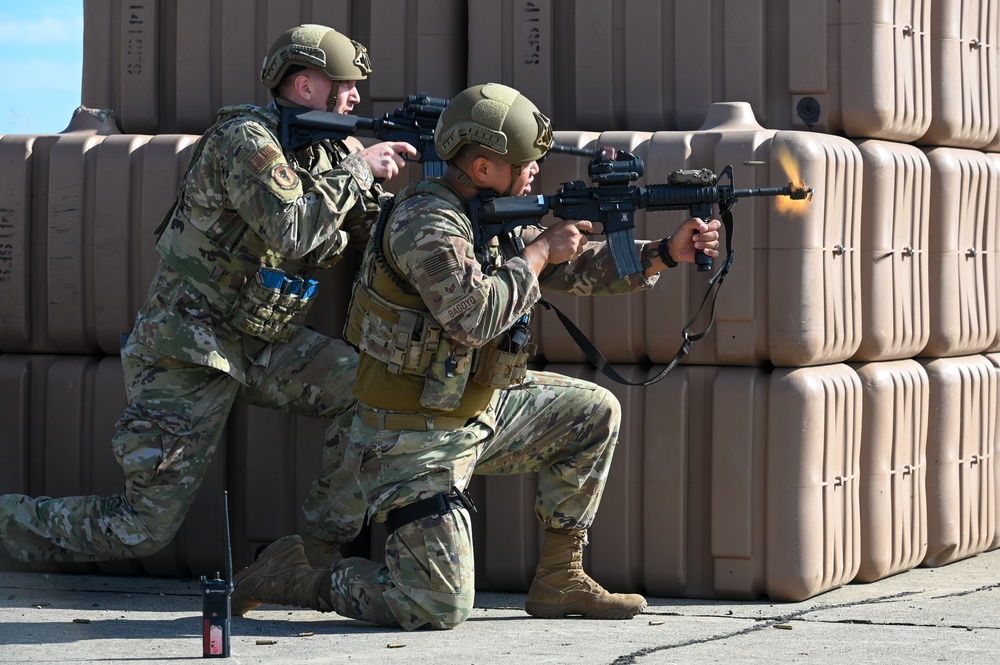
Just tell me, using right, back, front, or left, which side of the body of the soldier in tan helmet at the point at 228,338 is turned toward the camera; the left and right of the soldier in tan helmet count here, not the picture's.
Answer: right

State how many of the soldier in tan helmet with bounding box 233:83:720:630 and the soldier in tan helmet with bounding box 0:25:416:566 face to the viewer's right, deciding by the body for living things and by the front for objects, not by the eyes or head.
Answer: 2

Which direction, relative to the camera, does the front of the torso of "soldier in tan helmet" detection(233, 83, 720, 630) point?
to the viewer's right

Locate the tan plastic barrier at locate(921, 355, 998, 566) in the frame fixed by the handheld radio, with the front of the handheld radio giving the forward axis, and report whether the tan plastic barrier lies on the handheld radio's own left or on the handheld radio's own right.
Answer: on the handheld radio's own left

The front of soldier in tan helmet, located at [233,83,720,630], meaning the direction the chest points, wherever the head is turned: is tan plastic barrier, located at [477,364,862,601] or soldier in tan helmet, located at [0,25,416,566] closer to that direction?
the tan plastic barrier

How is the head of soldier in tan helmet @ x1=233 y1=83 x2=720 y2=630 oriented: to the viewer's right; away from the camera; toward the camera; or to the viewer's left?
to the viewer's right

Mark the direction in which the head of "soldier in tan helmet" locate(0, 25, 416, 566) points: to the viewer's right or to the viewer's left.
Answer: to the viewer's right

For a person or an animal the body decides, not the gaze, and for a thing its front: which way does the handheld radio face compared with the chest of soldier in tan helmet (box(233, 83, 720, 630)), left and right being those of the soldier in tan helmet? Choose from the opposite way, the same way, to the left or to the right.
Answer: to the right

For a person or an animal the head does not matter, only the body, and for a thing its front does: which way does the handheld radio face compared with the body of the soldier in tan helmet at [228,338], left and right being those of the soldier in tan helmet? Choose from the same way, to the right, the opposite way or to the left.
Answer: to the right

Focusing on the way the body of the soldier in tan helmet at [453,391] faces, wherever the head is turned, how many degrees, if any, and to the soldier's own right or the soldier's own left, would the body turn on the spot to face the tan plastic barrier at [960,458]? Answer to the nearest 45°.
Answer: approximately 45° to the soldier's own left

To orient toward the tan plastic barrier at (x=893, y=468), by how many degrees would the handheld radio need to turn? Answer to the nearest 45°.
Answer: approximately 90° to its left
